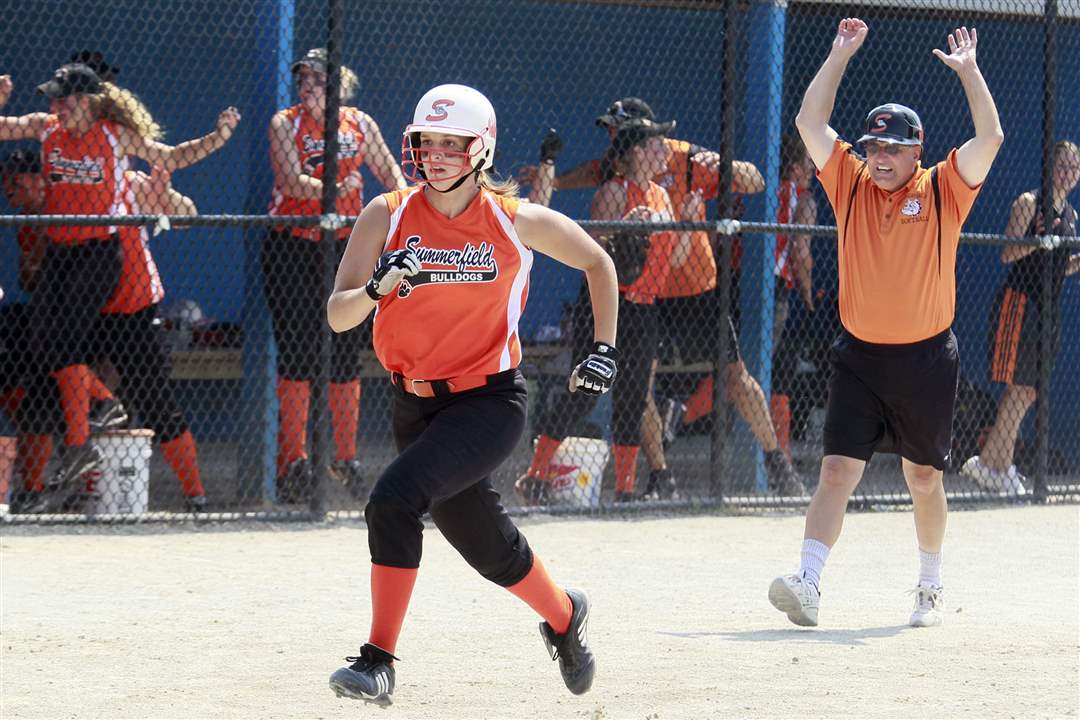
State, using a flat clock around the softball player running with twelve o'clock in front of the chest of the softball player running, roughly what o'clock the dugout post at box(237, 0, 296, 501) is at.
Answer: The dugout post is roughly at 4 o'clock from the softball player running.

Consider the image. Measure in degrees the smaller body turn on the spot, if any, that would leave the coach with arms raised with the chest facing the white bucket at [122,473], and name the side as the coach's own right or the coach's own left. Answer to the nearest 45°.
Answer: approximately 90° to the coach's own right

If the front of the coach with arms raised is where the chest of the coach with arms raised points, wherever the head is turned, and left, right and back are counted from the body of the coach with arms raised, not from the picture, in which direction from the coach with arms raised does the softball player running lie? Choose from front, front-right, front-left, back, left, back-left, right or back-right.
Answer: front-right

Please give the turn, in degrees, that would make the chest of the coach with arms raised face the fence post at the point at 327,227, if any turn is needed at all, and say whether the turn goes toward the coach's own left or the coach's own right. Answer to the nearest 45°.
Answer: approximately 135° to the coach's own right

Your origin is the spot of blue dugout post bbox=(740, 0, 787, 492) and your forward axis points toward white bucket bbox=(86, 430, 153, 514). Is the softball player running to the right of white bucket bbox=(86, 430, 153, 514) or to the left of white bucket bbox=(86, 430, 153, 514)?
left

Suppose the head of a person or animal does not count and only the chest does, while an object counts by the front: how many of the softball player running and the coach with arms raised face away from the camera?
0

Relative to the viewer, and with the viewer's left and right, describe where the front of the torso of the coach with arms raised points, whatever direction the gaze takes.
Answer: facing the viewer

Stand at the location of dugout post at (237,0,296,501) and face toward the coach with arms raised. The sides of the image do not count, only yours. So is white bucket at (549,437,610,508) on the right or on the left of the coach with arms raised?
left

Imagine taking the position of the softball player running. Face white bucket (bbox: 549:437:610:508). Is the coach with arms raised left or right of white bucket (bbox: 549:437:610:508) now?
right

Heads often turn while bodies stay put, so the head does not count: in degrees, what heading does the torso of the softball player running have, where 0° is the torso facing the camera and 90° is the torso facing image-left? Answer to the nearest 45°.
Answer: approximately 45°

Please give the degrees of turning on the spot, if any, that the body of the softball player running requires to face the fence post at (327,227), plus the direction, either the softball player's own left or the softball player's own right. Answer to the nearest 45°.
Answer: approximately 135° to the softball player's own right

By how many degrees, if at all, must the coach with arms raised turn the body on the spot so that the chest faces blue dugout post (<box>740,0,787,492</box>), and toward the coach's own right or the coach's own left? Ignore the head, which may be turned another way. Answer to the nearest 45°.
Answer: approximately 180°
